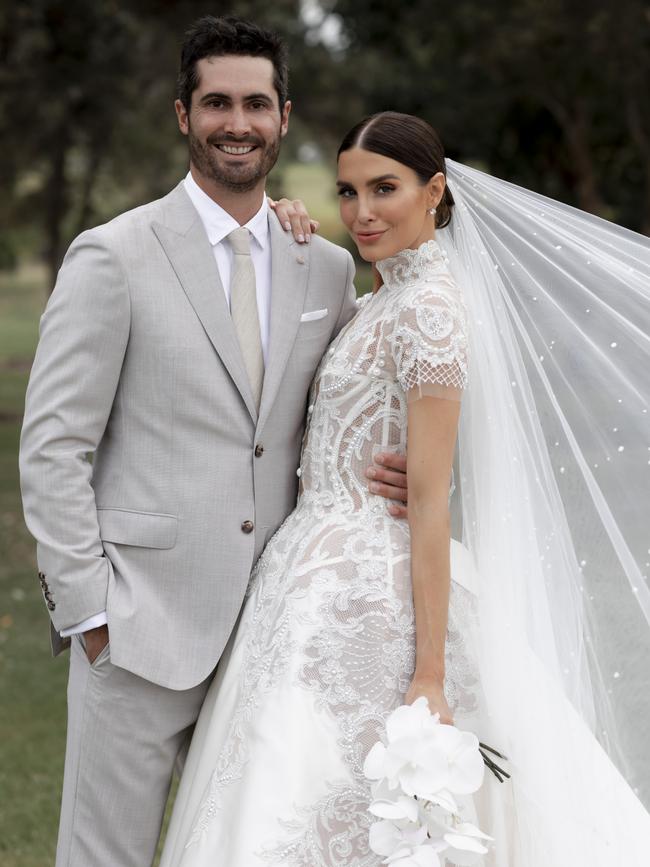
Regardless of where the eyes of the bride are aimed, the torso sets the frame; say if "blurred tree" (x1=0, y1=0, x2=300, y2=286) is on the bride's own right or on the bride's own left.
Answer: on the bride's own right

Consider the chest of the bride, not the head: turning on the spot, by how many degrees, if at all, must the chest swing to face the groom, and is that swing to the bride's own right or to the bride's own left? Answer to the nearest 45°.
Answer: approximately 45° to the bride's own right

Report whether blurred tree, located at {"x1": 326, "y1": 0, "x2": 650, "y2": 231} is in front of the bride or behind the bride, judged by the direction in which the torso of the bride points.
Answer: behind

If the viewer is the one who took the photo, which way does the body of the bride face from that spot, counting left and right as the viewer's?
facing the viewer and to the left of the viewer

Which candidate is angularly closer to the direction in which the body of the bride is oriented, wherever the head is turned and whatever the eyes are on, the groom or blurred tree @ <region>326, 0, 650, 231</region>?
the groom

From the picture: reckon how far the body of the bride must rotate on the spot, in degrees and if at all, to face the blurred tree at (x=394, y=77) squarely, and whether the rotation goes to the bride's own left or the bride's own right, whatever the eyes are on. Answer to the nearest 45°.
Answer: approximately 135° to the bride's own right
